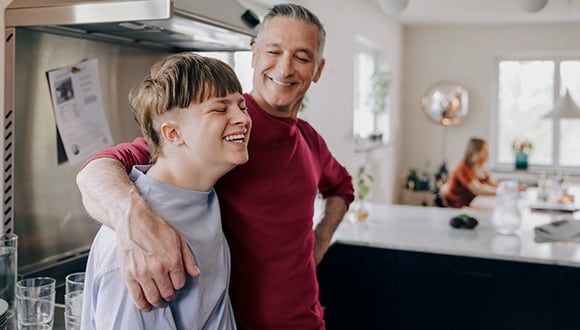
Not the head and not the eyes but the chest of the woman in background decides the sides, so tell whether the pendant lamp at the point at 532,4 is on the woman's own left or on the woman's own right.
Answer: on the woman's own right

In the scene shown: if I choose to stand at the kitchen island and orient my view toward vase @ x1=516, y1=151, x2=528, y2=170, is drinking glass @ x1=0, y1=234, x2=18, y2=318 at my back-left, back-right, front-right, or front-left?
back-left

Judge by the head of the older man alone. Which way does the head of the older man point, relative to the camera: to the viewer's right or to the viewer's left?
to the viewer's left

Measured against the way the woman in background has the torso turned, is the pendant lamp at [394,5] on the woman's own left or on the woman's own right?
on the woman's own right

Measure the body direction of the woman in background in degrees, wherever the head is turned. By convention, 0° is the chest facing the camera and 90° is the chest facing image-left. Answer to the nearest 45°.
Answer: approximately 270°

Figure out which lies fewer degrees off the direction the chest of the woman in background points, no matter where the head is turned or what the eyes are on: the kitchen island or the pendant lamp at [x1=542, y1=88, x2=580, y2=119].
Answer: the pendant lamp

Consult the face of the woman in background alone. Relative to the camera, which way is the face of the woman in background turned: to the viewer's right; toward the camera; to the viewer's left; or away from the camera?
to the viewer's right

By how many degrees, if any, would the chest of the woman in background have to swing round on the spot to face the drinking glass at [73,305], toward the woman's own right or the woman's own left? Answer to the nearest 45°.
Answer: approximately 90° to the woman's own right

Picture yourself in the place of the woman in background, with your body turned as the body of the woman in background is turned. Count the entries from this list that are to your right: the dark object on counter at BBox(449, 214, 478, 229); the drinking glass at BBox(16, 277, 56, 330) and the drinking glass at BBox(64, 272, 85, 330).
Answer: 3

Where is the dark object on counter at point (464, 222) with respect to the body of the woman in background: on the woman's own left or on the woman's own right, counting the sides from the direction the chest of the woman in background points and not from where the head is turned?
on the woman's own right

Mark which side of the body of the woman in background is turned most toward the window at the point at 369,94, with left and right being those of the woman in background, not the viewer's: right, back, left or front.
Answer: back
